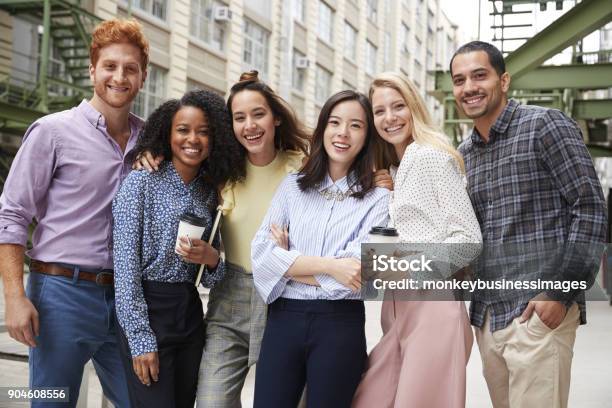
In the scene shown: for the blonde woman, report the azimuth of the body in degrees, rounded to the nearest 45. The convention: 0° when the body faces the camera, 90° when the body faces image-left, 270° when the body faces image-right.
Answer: approximately 45°

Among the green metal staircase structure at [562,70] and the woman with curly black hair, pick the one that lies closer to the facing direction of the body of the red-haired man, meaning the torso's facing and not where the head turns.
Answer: the woman with curly black hair

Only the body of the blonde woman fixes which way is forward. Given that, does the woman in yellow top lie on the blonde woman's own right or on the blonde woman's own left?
on the blonde woman's own right

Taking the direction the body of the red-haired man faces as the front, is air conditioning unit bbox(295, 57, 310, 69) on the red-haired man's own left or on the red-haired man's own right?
on the red-haired man's own left
